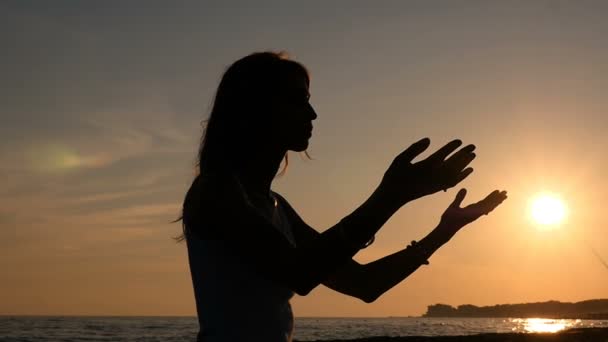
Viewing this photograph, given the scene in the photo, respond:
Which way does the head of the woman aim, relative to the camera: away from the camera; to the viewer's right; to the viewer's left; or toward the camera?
to the viewer's right

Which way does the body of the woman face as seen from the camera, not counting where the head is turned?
to the viewer's right
